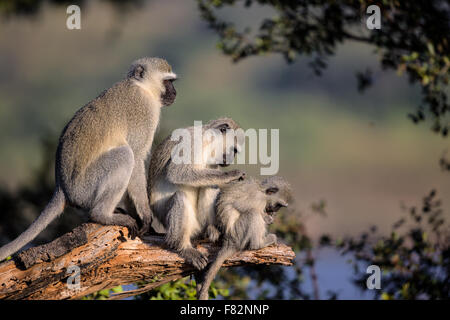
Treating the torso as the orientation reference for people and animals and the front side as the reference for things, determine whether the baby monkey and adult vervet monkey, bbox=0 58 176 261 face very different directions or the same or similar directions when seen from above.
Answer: same or similar directions

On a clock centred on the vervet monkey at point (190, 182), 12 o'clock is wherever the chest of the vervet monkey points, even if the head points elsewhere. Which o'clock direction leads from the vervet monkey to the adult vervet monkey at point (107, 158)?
The adult vervet monkey is roughly at 6 o'clock from the vervet monkey.

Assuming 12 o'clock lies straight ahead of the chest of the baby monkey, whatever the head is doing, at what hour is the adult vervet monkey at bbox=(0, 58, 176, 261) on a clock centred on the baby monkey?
The adult vervet monkey is roughly at 6 o'clock from the baby monkey.

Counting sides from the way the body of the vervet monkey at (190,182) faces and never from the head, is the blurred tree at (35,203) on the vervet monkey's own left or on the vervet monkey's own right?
on the vervet monkey's own left

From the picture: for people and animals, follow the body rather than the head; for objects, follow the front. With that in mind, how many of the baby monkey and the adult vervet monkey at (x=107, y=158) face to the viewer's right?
2

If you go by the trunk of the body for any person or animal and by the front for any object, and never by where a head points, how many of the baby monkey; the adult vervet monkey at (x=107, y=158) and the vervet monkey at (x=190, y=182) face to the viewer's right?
3

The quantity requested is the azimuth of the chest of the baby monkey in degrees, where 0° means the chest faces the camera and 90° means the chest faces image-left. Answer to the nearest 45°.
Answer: approximately 270°

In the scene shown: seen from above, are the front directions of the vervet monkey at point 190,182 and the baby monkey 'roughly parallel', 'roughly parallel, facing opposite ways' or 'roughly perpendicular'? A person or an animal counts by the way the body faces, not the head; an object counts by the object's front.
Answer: roughly parallel

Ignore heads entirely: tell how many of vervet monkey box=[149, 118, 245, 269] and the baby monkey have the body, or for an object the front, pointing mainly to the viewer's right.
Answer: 2

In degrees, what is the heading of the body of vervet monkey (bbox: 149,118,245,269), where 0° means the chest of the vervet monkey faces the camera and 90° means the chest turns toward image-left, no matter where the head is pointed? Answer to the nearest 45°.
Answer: approximately 270°

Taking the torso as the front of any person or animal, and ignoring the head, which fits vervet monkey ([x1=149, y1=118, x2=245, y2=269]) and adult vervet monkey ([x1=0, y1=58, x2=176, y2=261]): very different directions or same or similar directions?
same or similar directions

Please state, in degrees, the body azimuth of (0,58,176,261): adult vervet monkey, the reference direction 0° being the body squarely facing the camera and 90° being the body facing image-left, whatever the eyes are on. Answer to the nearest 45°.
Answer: approximately 270°
